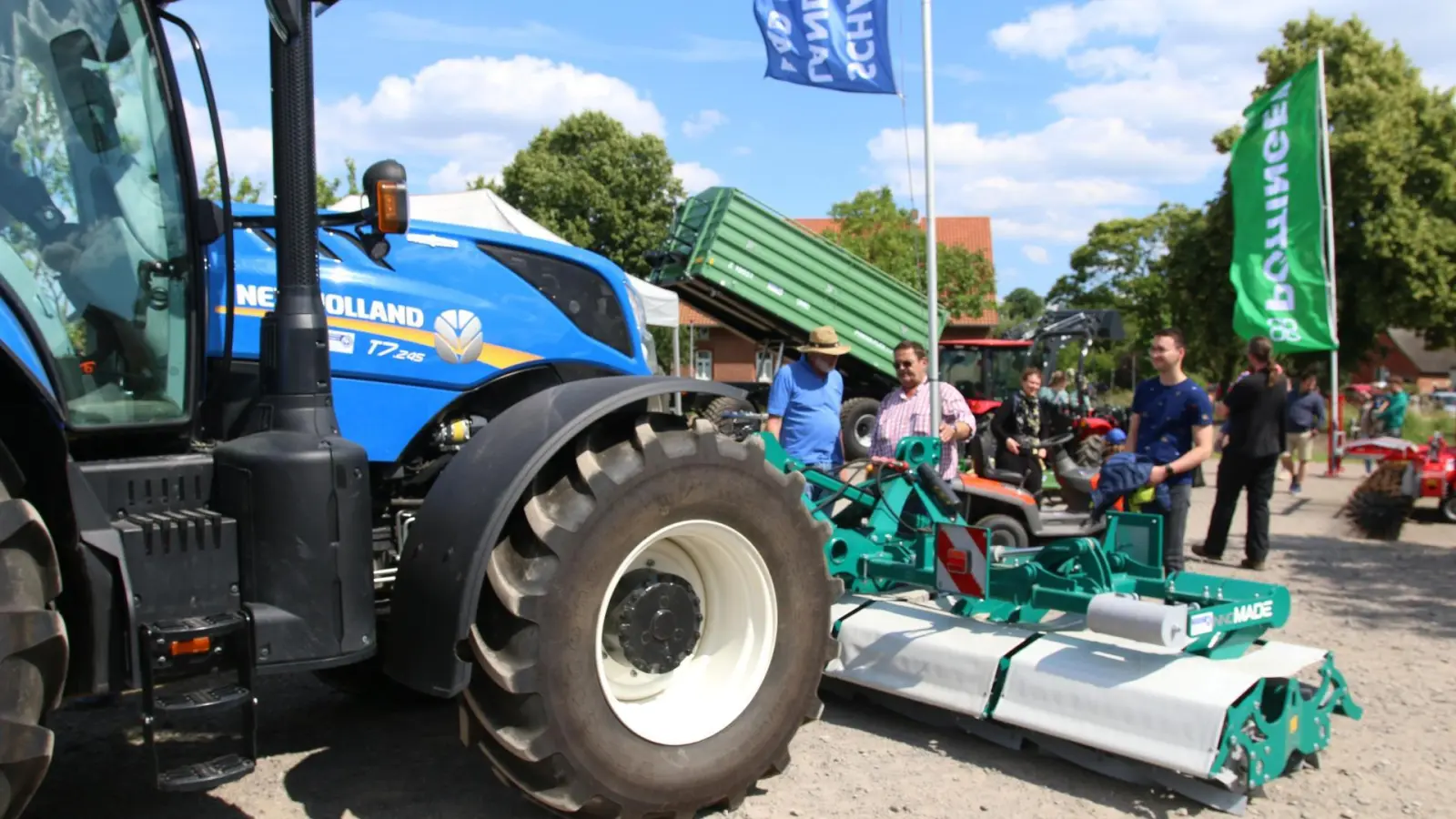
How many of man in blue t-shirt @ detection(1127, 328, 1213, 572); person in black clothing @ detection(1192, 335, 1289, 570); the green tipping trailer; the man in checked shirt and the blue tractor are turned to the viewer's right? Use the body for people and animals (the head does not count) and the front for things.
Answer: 1

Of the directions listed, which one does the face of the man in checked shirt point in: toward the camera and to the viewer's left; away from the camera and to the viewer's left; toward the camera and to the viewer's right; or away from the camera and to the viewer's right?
toward the camera and to the viewer's left

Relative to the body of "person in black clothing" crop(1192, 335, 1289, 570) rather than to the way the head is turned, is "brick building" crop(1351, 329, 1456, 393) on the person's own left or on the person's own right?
on the person's own right

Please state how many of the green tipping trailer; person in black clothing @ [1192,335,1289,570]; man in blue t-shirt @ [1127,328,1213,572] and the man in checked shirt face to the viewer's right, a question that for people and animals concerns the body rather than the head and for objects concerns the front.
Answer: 0

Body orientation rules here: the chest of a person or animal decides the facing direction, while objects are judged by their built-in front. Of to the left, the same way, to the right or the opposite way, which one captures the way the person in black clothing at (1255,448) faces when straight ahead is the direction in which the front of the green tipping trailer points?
to the right

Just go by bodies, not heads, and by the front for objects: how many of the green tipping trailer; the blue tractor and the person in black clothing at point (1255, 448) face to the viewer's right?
1

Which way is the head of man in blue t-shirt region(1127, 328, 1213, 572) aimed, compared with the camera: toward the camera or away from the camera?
toward the camera

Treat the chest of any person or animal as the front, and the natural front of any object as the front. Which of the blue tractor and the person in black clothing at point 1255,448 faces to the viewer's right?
the blue tractor

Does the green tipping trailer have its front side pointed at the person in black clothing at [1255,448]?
no

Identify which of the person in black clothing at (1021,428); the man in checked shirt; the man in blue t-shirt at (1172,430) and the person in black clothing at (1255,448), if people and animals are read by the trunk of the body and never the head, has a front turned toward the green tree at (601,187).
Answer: the person in black clothing at (1255,448)

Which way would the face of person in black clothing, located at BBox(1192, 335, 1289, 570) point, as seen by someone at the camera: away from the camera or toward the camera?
away from the camera

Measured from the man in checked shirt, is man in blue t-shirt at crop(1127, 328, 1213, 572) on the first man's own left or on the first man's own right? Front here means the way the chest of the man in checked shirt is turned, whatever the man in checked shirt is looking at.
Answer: on the first man's own left

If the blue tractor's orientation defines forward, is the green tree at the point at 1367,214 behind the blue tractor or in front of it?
in front

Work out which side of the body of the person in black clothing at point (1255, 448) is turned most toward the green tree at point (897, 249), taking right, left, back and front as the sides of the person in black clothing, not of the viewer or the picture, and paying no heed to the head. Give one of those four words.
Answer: front

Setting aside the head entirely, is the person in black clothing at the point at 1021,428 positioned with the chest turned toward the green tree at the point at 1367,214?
no

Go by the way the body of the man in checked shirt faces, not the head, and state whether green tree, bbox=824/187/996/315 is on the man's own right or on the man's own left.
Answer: on the man's own right
